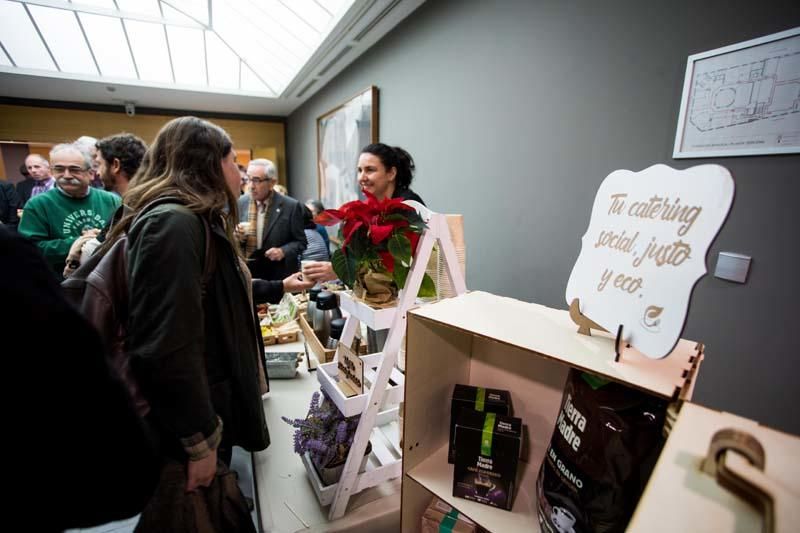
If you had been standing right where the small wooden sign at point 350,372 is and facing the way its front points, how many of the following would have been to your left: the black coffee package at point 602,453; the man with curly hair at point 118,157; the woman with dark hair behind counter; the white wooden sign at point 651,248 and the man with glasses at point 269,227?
2

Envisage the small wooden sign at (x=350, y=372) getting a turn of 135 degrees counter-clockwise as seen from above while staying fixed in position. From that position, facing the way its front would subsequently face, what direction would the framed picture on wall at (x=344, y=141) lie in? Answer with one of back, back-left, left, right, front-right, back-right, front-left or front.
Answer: left

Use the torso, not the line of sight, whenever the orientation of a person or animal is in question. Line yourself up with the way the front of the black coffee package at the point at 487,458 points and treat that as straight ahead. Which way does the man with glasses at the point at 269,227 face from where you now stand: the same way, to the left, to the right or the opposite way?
the same way

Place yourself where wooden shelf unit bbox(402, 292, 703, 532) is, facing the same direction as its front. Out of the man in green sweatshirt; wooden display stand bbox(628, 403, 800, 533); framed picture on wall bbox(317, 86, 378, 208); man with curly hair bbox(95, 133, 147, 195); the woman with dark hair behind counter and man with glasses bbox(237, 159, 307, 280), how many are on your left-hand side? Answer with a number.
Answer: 1

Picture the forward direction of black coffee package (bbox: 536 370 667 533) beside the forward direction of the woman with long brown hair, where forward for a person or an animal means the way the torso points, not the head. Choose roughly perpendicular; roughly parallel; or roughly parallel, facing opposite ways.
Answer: roughly parallel, facing opposite ways

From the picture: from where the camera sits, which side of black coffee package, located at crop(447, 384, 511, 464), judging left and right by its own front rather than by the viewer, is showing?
front

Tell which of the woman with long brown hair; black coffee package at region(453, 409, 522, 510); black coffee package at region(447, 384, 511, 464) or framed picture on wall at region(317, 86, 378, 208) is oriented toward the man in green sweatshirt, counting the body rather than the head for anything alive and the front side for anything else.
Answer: the framed picture on wall

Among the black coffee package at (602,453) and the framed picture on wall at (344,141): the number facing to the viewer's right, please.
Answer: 0

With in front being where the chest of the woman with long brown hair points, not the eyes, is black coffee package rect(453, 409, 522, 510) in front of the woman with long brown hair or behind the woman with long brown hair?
in front

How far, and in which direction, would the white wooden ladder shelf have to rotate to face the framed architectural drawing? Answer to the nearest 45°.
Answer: approximately 135° to its left

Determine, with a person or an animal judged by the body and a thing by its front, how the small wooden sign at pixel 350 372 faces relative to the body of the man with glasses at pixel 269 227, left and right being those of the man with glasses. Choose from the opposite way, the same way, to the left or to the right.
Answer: the same way

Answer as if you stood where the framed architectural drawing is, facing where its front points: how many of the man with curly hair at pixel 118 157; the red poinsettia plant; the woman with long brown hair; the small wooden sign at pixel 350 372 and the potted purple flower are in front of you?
5

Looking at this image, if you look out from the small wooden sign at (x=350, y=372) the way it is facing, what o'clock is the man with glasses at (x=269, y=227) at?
The man with glasses is roughly at 4 o'clock from the small wooden sign.

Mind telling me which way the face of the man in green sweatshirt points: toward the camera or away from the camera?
toward the camera

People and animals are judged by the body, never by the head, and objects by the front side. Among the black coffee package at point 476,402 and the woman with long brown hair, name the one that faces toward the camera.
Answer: the black coffee package

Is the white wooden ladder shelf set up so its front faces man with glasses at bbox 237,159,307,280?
no
